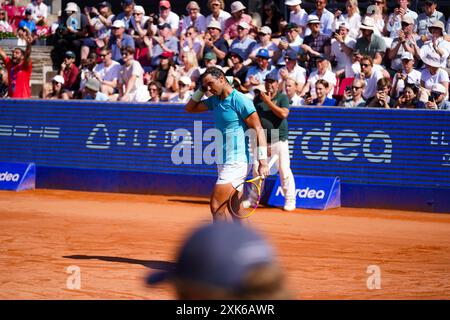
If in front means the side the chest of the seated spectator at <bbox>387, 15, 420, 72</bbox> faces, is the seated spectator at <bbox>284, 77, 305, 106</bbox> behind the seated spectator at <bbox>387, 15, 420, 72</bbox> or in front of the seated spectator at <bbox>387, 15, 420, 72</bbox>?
in front

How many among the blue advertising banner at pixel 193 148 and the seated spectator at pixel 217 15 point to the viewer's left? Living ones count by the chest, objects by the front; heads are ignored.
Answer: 0

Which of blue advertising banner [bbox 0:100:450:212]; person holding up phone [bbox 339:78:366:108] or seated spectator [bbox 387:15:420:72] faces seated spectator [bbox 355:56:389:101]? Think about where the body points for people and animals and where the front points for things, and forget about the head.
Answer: seated spectator [bbox 387:15:420:72]

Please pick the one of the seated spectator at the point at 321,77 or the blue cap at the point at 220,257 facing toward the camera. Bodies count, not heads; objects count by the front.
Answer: the seated spectator

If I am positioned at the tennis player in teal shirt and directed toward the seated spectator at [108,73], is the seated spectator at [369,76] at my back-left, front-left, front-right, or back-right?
front-right

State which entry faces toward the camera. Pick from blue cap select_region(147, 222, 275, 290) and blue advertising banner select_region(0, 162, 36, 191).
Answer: the blue advertising banner

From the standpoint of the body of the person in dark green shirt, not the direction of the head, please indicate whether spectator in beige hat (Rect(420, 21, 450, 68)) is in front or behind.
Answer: behind

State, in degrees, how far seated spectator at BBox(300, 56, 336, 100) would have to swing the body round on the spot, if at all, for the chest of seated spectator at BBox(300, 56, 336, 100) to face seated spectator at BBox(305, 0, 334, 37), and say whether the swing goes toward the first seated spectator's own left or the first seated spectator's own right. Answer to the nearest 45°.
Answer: approximately 180°

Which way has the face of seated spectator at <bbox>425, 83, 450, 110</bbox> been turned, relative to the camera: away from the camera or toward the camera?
toward the camera

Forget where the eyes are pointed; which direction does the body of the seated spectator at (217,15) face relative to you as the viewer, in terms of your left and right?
facing the viewer

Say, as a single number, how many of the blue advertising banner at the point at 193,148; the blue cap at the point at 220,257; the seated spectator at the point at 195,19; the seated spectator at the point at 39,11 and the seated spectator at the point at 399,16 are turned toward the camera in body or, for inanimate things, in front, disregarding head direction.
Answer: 4

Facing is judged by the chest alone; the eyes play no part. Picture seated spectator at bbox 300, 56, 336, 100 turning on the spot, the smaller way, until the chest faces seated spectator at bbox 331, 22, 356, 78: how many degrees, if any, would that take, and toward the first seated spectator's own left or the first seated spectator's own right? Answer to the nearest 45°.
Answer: approximately 135° to the first seated spectator's own left

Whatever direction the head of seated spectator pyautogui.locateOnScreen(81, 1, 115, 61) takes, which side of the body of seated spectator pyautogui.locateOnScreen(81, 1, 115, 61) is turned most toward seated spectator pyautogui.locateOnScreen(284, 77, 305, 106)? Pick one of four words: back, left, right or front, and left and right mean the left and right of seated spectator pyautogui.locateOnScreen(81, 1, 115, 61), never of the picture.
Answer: left

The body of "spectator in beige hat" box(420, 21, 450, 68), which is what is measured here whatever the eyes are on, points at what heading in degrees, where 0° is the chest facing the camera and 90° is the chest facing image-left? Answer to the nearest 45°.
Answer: approximately 45°

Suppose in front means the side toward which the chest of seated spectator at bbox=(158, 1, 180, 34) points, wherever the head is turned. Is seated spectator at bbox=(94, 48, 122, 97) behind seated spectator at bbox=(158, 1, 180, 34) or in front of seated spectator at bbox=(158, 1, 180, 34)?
in front

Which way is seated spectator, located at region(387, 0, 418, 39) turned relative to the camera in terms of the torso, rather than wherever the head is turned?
toward the camera

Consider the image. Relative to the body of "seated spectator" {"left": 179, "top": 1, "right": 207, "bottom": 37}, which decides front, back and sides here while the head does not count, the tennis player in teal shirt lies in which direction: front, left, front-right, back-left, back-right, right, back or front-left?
front

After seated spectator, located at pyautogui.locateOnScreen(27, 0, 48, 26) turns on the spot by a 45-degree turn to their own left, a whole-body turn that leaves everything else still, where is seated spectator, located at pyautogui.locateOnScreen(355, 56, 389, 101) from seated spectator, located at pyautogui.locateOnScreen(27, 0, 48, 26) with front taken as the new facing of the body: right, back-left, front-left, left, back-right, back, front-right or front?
front
